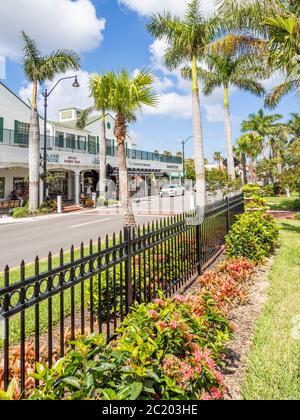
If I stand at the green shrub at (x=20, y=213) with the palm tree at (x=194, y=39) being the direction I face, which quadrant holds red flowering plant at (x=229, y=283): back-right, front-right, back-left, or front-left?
front-right

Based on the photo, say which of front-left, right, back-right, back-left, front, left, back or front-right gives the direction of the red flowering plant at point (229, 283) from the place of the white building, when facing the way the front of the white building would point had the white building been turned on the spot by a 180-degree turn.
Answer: back-left

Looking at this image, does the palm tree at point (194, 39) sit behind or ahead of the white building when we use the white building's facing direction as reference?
ahead

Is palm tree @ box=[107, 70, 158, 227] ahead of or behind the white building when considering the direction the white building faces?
ahead

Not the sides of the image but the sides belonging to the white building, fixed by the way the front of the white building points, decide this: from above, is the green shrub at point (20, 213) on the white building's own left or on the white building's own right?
on the white building's own right

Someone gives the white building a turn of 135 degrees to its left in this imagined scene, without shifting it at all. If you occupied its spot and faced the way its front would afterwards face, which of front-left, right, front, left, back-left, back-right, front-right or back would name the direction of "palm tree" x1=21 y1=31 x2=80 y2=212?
back

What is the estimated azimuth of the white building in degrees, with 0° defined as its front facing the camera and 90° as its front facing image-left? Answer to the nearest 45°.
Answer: approximately 315°

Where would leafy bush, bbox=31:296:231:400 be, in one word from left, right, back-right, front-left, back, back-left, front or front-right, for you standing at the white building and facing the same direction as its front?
front-right
